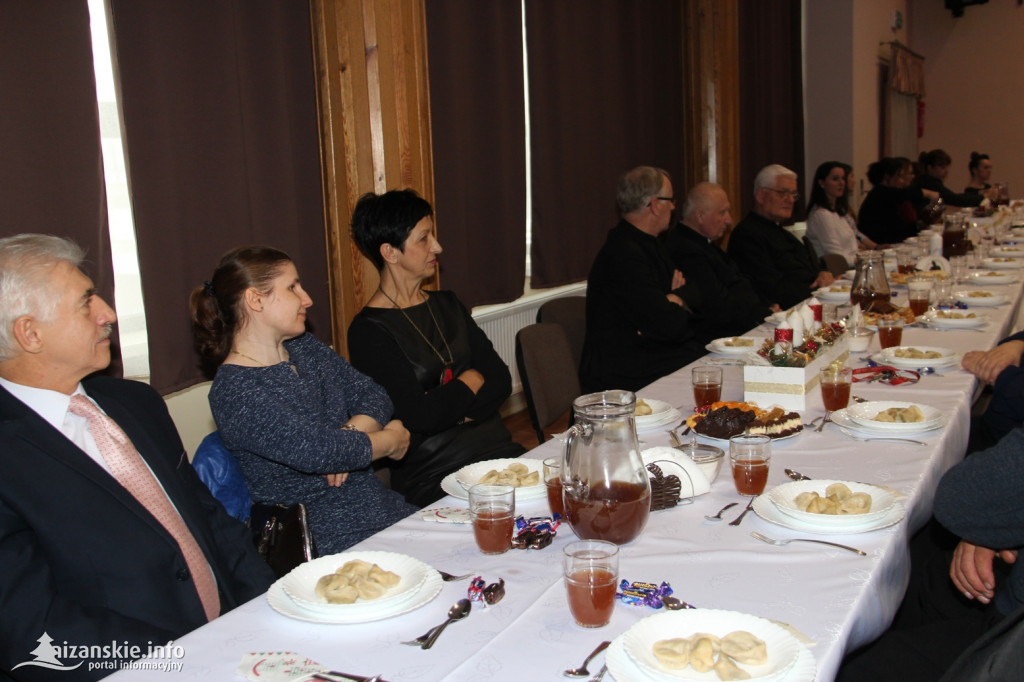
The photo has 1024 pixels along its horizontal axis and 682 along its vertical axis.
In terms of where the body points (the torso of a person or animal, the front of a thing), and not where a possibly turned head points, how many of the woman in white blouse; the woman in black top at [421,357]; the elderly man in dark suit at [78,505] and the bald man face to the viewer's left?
0

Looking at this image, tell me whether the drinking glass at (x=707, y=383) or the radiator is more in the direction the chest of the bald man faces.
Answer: the drinking glass

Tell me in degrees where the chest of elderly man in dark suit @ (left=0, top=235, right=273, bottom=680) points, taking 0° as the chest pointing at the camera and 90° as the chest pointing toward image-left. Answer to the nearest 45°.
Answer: approximately 315°

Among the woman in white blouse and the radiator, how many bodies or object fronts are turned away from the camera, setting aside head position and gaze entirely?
0

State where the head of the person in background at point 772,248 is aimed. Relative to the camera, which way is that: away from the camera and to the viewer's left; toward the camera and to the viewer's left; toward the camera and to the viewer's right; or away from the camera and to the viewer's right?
toward the camera and to the viewer's right

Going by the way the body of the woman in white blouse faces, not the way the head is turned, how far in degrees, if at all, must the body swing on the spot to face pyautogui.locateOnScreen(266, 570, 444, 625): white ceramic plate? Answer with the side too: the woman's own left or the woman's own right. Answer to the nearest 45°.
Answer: approximately 45° to the woman's own right

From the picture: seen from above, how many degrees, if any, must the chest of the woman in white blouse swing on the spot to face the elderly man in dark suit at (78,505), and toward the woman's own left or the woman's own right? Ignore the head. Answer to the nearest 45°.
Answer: approximately 45° to the woman's own right

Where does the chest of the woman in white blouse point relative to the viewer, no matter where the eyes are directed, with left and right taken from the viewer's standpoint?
facing the viewer and to the right of the viewer

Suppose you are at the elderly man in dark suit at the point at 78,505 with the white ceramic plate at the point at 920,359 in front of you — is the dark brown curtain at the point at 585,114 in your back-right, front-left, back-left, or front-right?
front-left

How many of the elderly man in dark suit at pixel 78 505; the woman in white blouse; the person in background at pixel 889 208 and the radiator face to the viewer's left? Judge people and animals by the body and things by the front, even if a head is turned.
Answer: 0

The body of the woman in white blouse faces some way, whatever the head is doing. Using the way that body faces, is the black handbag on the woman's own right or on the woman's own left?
on the woman's own right

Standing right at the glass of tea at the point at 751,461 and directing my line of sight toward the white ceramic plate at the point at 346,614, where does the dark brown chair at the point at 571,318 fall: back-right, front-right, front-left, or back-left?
back-right

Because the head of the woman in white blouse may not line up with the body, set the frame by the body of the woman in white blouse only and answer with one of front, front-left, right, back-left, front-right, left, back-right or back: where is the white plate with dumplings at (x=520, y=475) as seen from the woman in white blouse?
front-right

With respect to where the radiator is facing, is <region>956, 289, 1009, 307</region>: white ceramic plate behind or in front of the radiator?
in front

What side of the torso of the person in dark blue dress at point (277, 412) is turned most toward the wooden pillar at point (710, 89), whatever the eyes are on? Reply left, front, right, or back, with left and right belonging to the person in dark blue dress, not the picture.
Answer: left

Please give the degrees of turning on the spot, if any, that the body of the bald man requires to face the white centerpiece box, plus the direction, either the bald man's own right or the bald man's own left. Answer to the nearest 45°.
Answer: approximately 90° to the bald man's own right
